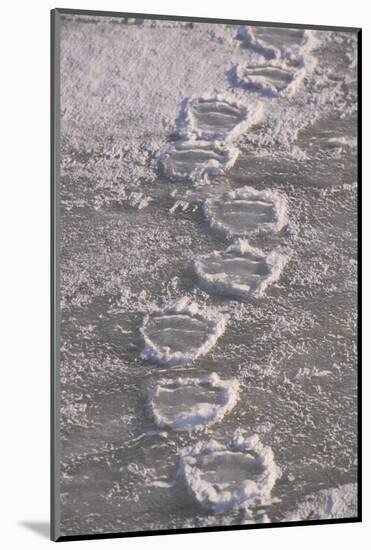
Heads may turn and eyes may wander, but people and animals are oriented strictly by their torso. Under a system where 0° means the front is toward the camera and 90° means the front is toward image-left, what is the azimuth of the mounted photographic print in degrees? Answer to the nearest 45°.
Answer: approximately 315°
